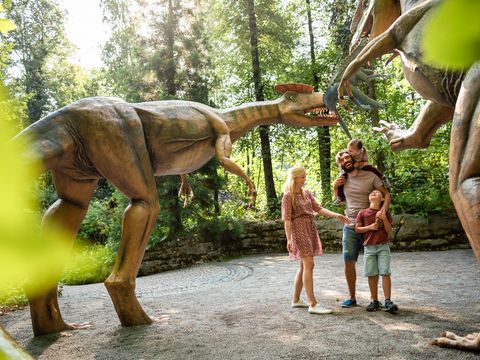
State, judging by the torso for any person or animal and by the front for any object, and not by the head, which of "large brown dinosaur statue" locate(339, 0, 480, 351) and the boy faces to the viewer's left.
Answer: the large brown dinosaur statue

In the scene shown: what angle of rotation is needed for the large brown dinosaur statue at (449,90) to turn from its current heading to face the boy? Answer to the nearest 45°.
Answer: approximately 45° to its right

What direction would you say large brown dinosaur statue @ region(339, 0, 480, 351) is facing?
to the viewer's left

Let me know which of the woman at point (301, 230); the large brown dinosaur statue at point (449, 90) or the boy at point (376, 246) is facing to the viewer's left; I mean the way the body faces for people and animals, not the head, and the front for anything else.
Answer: the large brown dinosaur statue
